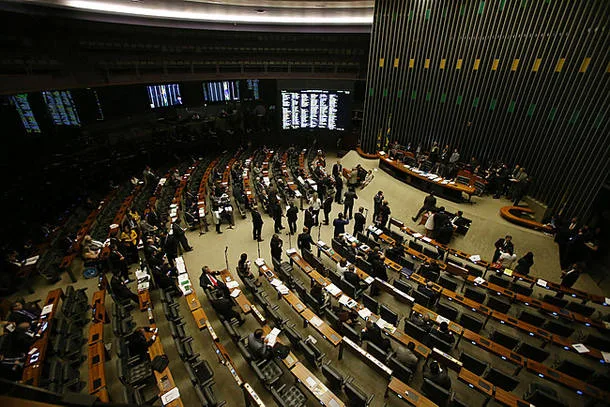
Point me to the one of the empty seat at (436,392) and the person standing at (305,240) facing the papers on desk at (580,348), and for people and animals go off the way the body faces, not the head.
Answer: the empty seat

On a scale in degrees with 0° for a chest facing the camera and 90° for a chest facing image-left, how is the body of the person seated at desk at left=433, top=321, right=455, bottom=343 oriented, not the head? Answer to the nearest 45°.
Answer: approximately 225°

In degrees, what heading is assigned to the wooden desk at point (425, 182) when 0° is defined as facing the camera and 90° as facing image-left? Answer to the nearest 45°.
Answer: approximately 45°

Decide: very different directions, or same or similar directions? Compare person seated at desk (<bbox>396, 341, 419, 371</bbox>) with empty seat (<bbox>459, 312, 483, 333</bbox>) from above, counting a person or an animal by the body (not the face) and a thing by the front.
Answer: same or similar directions

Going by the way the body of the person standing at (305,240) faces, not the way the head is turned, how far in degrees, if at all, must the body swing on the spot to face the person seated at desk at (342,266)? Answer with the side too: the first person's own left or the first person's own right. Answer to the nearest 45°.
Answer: approximately 135° to the first person's own right

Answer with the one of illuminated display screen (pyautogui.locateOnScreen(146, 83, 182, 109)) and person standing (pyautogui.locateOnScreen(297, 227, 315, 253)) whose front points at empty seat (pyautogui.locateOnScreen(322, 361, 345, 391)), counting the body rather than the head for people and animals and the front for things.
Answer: the illuminated display screen

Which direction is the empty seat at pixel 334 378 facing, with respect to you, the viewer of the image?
facing away from the viewer and to the right of the viewer

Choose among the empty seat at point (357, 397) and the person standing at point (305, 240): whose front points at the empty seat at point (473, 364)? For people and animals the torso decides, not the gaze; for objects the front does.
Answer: the empty seat at point (357, 397)

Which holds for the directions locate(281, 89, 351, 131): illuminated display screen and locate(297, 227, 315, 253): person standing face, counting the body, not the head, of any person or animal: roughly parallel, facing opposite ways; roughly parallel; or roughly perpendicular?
roughly parallel, facing opposite ways

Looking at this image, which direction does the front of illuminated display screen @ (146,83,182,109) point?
toward the camera

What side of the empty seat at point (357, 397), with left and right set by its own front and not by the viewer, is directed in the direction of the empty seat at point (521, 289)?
front

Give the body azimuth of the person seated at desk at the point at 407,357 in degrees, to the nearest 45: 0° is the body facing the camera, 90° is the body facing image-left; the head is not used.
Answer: approximately 225°

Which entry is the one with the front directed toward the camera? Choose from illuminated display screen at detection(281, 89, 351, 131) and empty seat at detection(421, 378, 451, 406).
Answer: the illuminated display screen

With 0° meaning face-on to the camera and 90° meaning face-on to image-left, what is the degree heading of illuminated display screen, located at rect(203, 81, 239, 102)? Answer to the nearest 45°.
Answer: approximately 0°

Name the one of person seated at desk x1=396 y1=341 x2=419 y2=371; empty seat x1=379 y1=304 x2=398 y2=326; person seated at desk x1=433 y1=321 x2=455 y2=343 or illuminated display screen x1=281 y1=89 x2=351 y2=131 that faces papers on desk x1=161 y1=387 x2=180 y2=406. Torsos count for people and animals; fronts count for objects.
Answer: the illuminated display screen

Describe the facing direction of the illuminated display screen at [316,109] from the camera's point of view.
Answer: facing the viewer

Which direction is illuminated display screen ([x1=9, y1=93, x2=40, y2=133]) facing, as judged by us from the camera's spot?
facing the viewer and to the right of the viewer
